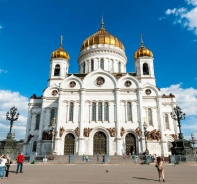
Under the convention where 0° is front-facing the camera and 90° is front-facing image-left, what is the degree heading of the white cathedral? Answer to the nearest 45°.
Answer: approximately 0°

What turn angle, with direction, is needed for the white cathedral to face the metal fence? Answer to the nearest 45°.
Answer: approximately 45° to its left
